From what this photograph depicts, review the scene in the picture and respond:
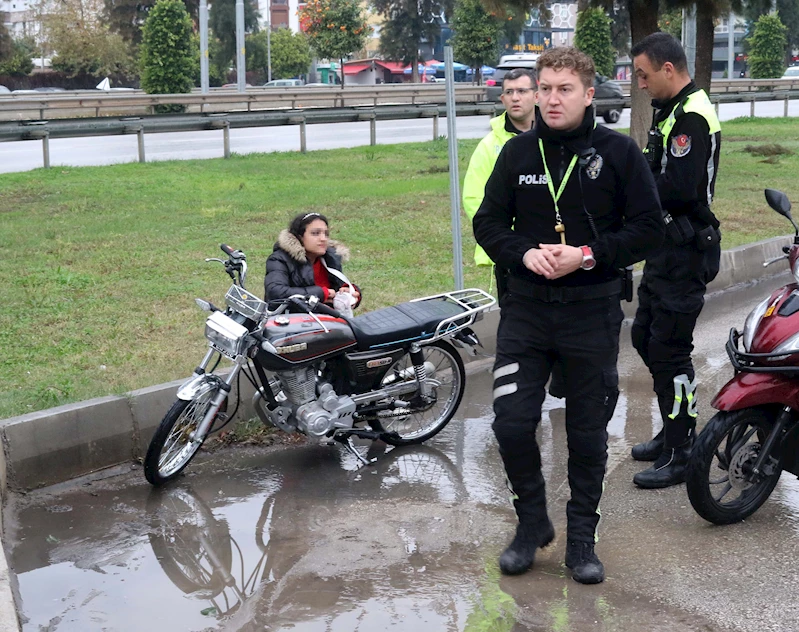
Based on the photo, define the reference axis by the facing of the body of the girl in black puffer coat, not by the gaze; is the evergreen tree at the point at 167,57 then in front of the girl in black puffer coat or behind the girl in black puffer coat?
behind

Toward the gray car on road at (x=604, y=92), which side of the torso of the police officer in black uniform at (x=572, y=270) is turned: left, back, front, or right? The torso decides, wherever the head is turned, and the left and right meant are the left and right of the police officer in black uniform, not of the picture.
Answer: back

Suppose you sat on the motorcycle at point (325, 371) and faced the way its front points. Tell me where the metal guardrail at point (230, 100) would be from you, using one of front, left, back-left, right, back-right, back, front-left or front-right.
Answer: back-right

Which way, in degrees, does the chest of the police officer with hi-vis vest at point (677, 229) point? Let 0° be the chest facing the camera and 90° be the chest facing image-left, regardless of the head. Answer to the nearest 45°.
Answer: approximately 90°

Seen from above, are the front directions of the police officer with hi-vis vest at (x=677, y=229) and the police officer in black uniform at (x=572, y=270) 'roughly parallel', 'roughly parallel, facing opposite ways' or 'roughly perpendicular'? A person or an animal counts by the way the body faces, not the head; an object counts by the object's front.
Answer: roughly perpendicular

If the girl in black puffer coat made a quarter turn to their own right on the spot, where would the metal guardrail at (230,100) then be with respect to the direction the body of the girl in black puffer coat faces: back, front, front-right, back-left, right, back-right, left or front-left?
back-right

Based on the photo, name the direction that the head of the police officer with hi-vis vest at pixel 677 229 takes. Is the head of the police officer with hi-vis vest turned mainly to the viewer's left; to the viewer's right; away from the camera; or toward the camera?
to the viewer's left
